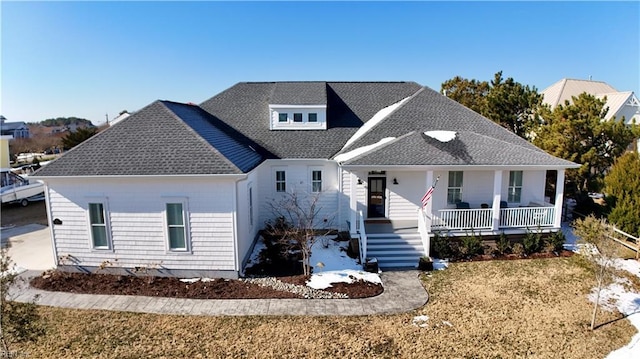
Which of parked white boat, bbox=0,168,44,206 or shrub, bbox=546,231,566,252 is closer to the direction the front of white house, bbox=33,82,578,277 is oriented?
the shrub

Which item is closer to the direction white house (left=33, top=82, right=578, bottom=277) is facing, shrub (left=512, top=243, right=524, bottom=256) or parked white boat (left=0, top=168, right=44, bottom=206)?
the shrub

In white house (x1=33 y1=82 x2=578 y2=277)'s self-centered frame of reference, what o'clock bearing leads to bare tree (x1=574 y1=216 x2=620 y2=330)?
The bare tree is roughly at 10 o'clock from the white house.

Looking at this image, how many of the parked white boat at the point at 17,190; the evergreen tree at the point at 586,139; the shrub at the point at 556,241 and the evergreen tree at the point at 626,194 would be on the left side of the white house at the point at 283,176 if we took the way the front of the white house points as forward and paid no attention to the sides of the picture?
3

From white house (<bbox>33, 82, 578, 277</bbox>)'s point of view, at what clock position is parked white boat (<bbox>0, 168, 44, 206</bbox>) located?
The parked white boat is roughly at 4 o'clock from the white house.

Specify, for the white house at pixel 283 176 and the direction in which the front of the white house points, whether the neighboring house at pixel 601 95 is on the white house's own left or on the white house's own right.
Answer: on the white house's own left

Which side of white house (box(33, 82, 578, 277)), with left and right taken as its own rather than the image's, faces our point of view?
front

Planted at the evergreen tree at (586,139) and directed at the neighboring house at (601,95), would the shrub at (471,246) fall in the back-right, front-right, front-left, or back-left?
back-left
